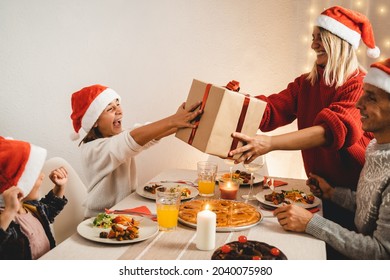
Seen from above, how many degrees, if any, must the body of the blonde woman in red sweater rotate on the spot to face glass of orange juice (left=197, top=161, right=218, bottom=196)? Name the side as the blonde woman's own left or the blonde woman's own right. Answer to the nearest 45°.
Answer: approximately 45° to the blonde woman's own left

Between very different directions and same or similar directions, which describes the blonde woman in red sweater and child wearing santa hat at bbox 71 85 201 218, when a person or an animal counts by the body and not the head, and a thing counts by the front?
very different directions

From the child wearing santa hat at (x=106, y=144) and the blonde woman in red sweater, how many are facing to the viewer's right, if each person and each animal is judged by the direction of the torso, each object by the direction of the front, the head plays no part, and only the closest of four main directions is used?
1

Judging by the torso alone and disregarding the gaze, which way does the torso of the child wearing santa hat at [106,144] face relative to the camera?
to the viewer's right

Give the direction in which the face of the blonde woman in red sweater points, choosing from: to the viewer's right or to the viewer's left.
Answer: to the viewer's left

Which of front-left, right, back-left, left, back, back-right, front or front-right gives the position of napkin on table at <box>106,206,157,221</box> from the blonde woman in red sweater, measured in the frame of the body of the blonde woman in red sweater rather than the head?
front-left

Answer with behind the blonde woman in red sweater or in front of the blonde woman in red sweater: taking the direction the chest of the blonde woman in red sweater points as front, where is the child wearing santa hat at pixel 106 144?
in front

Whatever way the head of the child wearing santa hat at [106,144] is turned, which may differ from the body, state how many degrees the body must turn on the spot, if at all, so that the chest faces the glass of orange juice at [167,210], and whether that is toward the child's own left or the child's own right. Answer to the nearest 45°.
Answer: approximately 90° to the child's own right

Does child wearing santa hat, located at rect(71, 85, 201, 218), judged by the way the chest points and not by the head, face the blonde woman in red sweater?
yes

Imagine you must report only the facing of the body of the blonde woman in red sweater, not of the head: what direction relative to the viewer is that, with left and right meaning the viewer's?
facing to the left of the viewer

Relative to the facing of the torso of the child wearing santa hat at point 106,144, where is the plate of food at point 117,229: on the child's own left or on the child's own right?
on the child's own right

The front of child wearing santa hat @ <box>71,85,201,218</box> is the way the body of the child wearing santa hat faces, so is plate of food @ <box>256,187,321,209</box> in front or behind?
in front
